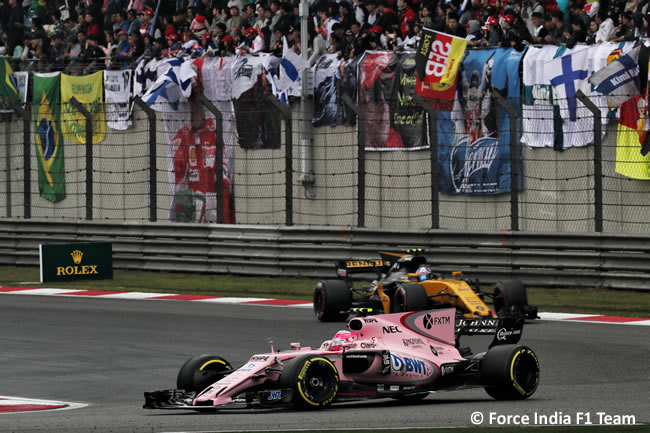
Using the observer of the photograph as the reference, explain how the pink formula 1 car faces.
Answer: facing the viewer and to the left of the viewer

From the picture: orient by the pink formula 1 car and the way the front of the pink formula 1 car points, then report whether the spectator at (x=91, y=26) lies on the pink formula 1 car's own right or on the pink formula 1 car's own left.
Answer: on the pink formula 1 car's own right

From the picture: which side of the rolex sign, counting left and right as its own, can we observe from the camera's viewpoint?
front

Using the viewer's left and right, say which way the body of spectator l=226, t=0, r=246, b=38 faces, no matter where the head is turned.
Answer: facing the viewer

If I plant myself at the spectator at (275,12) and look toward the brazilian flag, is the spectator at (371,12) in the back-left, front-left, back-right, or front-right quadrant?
back-left

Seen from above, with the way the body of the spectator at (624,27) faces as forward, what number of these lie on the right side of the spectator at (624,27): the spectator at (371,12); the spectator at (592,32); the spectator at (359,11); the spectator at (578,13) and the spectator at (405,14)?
5

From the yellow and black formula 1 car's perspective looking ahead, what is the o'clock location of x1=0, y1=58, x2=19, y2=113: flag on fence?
The flag on fence is roughly at 6 o'clock from the yellow and black formula 1 car.

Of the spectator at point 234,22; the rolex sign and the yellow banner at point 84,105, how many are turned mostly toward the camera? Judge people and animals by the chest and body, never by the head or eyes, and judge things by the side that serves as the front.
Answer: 3

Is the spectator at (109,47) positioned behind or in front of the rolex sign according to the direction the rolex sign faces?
behind

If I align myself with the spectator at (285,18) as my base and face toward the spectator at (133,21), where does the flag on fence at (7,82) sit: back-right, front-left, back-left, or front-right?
front-left

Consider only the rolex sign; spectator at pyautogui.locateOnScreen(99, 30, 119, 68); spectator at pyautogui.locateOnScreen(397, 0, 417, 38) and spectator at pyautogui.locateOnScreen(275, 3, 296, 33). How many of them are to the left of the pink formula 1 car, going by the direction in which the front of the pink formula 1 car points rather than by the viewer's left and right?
0

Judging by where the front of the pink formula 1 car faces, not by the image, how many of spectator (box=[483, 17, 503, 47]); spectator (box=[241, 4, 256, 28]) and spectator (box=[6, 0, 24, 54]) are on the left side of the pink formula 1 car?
0

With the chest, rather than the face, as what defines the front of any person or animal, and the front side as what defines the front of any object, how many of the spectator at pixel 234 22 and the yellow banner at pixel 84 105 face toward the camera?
2

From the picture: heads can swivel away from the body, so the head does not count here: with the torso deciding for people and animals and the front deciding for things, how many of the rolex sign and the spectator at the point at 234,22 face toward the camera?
2
